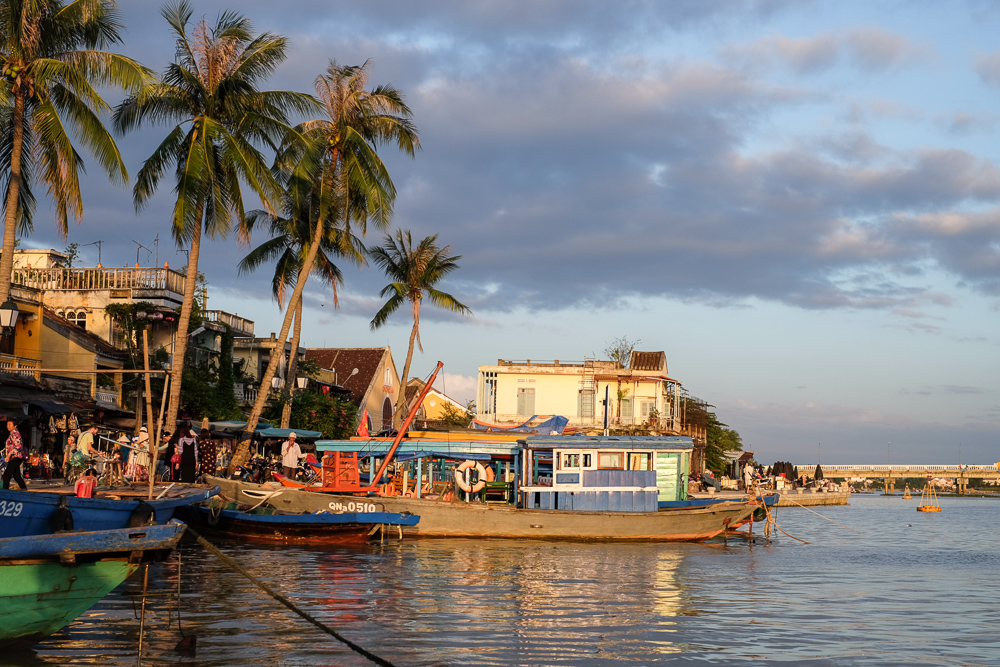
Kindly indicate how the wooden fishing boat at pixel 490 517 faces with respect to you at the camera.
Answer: facing to the left of the viewer

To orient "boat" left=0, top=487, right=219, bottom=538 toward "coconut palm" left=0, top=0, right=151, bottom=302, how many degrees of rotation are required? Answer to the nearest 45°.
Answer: approximately 90° to its left

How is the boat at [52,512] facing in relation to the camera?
to the viewer's right

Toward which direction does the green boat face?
to the viewer's right

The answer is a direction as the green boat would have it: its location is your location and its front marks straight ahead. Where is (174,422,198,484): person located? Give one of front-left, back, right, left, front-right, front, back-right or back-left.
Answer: left

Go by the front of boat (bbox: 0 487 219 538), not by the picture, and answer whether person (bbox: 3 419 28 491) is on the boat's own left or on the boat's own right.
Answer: on the boat's own left
